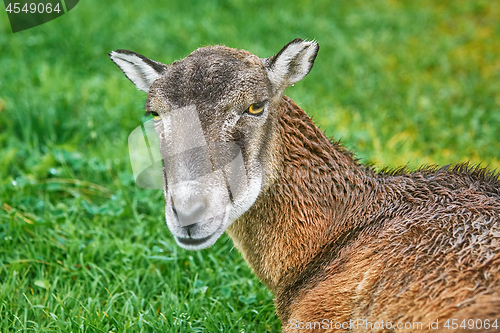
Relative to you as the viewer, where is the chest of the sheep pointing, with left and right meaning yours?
facing to the left of the viewer
